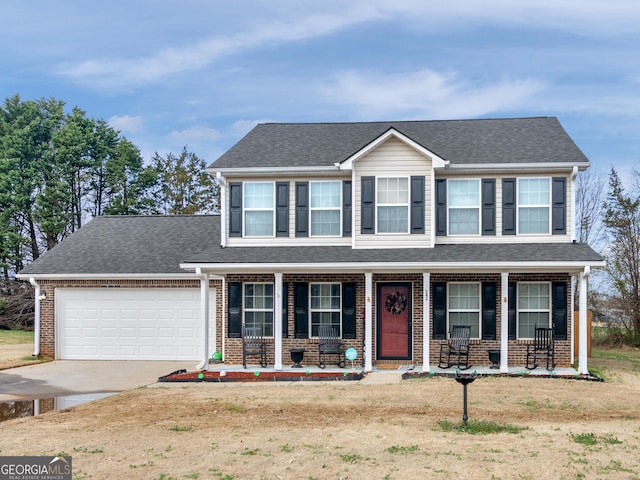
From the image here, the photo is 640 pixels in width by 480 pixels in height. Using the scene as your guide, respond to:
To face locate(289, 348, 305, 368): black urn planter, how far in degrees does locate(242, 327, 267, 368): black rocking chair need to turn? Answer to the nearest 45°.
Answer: approximately 45° to its left

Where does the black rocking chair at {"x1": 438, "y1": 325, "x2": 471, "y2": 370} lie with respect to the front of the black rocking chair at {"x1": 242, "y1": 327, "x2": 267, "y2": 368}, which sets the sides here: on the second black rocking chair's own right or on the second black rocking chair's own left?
on the second black rocking chair's own left

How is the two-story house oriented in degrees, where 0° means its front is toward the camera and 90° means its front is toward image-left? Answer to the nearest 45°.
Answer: approximately 0°

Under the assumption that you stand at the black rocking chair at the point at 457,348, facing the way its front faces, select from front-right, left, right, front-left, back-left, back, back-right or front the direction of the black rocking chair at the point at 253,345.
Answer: front-right

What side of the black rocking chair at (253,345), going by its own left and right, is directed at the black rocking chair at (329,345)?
left

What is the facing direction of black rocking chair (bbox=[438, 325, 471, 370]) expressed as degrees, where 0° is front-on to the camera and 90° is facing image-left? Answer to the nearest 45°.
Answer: approximately 45°

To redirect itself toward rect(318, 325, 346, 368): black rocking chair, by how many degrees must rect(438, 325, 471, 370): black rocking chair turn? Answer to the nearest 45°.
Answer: approximately 45° to its right

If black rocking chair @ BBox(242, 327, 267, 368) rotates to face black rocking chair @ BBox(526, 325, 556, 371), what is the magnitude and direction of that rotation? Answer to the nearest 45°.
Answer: approximately 90° to its left

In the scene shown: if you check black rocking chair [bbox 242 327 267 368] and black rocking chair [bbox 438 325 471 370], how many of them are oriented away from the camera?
0

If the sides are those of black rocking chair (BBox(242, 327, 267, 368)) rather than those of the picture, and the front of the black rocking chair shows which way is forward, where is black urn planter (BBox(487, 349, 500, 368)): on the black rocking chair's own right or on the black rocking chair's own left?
on the black rocking chair's own left
